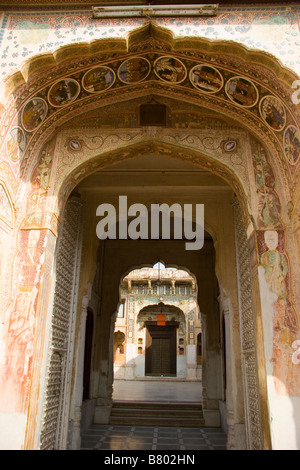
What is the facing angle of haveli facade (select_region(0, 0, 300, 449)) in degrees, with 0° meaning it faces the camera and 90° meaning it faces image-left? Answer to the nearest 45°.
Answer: approximately 0°
